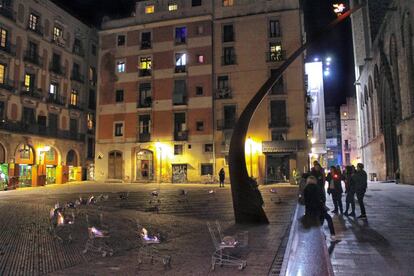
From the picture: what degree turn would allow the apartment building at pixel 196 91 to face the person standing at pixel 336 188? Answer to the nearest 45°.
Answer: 0° — it already faces them

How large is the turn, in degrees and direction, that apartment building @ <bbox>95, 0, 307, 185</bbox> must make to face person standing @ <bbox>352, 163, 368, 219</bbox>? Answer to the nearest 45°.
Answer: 0° — it already faces them

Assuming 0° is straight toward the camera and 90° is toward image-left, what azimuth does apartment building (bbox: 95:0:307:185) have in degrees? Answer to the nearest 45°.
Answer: approximately 0°

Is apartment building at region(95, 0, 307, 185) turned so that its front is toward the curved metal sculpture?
yes
